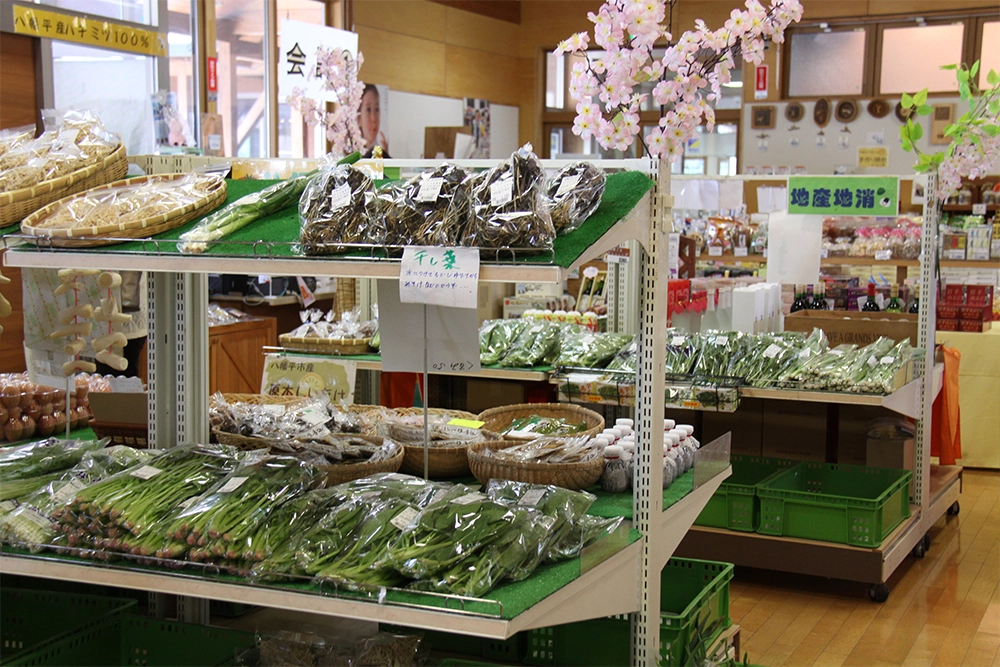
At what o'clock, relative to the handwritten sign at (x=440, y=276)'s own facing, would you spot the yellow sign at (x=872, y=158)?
the yellow sign at (x=872, y=158) is roughly at 7 o'clock from the handwritten sign at (x=440, y=276).

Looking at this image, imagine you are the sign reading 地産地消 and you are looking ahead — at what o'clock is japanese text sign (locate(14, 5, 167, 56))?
The japanese text sign is roughly at 3 o'clock from the sign reading 地産地消.

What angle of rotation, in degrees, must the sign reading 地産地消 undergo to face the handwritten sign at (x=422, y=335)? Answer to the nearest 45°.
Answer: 0° — it already faces it

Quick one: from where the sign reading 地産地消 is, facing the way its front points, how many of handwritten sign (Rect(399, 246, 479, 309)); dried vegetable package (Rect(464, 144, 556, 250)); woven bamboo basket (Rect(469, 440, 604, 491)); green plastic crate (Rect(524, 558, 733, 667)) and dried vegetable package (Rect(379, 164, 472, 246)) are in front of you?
5

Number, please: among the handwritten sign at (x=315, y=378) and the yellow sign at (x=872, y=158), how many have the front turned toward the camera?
2

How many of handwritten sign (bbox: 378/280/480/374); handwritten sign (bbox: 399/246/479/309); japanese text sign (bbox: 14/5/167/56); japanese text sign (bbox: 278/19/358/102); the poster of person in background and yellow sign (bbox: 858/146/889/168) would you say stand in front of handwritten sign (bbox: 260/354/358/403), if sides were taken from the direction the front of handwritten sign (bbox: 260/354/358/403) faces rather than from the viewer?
2

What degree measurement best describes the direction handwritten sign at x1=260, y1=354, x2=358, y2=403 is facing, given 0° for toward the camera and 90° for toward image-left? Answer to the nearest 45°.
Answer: approximately 0°

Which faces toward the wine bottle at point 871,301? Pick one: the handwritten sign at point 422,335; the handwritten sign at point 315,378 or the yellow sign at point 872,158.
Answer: the yellow sign at point 872,158

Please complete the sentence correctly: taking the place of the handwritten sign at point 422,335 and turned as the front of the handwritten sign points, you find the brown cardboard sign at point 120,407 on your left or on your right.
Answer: on your right

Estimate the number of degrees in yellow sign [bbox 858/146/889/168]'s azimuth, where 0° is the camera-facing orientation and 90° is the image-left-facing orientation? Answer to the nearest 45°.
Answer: approximately 0°

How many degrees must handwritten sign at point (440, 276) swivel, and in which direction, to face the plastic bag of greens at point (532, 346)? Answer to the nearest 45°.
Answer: approximately 180°

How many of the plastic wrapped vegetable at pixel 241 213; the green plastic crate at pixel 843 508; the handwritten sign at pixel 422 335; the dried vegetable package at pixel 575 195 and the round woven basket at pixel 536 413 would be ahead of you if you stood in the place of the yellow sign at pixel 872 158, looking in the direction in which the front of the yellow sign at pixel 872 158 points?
5
